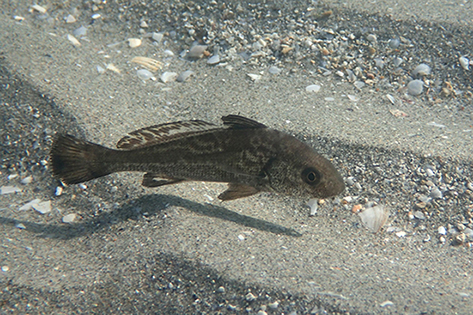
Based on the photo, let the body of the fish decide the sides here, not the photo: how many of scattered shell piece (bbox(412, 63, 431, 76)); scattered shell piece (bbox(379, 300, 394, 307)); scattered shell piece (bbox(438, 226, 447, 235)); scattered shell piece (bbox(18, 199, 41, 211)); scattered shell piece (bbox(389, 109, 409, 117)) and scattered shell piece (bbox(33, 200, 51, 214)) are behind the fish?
2

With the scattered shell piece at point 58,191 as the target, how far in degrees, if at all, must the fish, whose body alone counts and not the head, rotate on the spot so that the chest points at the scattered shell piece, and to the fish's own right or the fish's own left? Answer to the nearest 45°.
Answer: approximately 180°

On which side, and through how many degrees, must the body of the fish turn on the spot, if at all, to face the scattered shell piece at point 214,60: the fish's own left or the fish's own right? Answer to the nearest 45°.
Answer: approximately 90° to the fish's own left

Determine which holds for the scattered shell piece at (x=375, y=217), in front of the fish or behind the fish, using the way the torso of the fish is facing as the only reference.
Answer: in front

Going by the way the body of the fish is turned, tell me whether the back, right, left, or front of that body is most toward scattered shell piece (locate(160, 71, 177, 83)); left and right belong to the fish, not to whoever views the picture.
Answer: left

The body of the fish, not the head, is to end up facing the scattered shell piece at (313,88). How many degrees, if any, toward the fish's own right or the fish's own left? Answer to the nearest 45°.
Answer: approximately 45° to the fish's own left

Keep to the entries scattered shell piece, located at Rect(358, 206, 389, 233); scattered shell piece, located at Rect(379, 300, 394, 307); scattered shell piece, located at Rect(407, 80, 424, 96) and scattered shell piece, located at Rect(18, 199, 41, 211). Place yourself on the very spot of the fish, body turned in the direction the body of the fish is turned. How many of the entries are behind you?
1

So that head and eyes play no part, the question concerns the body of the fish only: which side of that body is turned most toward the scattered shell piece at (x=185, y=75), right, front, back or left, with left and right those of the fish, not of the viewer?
left

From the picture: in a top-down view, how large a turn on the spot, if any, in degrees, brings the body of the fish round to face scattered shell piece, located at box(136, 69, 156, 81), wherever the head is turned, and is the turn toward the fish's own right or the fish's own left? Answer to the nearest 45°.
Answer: approximately 135° to the fish's own left

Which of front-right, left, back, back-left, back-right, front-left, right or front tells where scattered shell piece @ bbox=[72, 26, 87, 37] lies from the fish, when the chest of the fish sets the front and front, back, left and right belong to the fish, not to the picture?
back-left

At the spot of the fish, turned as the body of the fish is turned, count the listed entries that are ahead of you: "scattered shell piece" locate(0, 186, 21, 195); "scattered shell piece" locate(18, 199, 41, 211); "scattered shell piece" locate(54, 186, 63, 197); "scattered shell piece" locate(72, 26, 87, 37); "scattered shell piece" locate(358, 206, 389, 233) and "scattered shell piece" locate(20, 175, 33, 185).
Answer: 1

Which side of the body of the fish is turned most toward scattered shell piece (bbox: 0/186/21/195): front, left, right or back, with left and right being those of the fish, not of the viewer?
back

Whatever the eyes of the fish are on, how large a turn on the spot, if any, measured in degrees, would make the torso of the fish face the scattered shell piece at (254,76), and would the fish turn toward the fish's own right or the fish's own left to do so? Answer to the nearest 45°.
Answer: approximately 90° to the fish's own left

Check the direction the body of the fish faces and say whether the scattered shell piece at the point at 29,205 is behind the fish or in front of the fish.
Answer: behind

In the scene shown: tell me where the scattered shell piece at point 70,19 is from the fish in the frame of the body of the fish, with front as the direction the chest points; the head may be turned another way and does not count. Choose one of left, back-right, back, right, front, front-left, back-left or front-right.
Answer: back-left

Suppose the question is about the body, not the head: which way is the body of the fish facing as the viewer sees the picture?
to the viewer's right

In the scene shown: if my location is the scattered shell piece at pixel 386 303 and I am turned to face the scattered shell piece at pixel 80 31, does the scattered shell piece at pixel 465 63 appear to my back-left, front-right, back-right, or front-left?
front-right
